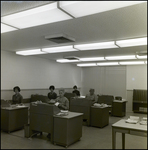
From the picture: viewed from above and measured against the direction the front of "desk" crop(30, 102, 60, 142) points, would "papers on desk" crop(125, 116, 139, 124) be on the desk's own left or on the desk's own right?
on the desk's own right

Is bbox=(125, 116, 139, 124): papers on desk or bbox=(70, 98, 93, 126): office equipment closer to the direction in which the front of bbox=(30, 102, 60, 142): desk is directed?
the office equipment

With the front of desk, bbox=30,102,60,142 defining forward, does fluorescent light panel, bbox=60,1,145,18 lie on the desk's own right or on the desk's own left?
on the desk's own right

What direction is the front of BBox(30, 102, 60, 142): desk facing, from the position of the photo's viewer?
facing away from the viewer and to the right of the viewer

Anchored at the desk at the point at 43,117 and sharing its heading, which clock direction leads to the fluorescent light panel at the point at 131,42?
The fluorescent light panel is roughly at 2 o'clock from the desk.

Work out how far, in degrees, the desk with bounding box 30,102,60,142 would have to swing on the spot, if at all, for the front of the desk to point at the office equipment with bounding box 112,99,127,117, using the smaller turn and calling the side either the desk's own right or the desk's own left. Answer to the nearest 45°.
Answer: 0° — it already faces it

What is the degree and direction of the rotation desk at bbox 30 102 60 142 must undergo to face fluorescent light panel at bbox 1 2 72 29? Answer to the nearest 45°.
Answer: approximately 135° to its right
